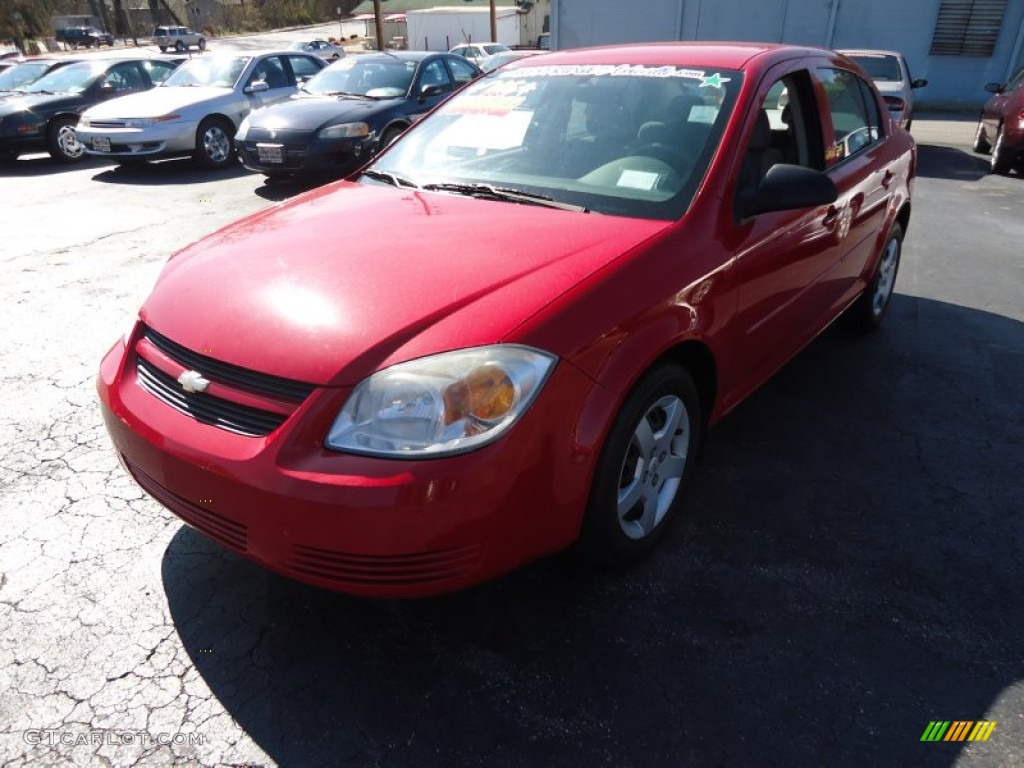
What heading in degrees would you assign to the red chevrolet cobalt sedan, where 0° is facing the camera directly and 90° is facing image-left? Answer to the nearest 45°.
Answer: approximately 45°

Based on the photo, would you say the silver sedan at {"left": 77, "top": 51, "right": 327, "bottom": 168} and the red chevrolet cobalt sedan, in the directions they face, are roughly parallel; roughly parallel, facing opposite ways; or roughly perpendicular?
roughly parallel

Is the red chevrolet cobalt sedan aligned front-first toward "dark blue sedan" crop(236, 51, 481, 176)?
no

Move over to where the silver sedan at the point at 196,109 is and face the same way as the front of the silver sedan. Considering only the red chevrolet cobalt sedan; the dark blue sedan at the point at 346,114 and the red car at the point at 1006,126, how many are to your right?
0

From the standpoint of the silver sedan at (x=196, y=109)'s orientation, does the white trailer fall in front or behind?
behind

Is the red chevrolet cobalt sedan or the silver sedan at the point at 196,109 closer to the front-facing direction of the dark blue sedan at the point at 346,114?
the red chevrolet cobalt sedan

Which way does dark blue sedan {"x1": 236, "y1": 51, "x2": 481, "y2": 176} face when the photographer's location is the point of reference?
facing the viewer and to the left of the viewer

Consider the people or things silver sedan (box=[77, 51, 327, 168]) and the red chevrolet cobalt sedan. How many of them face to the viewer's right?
0

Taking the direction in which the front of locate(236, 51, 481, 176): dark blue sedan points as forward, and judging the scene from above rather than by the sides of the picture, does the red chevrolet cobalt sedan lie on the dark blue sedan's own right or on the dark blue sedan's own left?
on the dark blue sedan's own left

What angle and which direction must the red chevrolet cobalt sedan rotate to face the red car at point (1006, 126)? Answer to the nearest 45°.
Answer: approximately 180°

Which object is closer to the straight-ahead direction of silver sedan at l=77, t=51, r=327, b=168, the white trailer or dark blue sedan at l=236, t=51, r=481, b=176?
the dark blue sedan

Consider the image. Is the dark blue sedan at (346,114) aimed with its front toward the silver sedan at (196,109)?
no

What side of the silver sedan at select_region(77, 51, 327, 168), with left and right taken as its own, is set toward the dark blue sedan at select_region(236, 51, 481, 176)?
left

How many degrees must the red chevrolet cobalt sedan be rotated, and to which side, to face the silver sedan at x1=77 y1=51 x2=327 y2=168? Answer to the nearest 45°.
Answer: approximately 90° to its right

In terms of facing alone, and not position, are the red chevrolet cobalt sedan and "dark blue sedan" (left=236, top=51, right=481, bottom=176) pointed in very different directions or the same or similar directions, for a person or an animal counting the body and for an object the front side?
same or similar directions

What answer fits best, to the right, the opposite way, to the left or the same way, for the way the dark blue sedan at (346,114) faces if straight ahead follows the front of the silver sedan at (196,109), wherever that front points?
the same way

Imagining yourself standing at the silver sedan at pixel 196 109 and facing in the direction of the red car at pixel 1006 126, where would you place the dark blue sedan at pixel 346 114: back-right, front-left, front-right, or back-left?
front-right

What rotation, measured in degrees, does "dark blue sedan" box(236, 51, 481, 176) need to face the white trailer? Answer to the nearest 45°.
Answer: approximately 135° to its right

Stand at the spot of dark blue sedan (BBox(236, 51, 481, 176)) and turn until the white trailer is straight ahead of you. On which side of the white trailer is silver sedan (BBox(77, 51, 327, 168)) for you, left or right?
left
